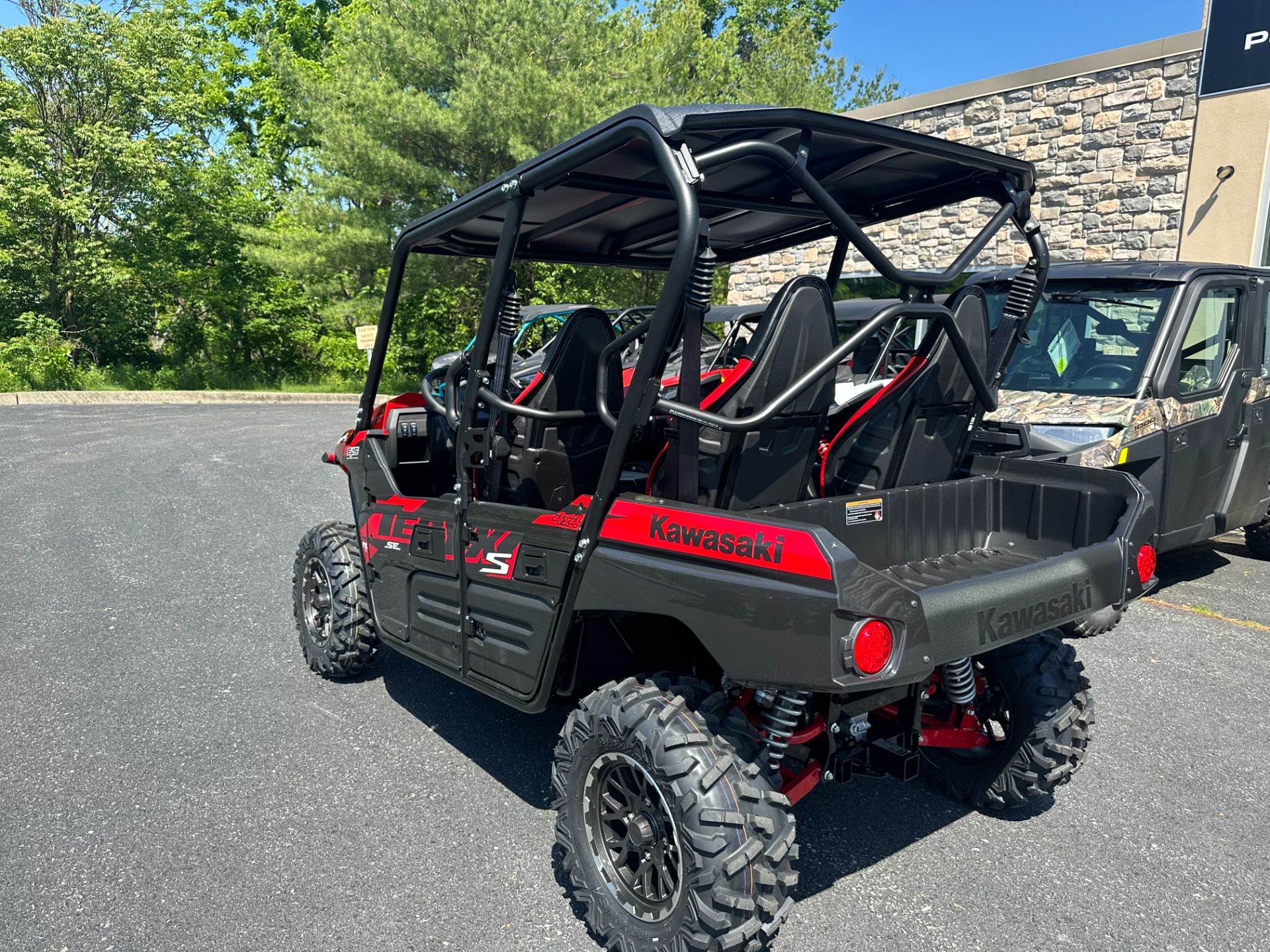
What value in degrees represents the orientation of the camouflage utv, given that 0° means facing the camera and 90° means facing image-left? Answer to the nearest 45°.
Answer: approximately 45°

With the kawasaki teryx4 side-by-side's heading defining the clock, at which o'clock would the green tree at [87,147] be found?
The green tree is roughly at 12 o'clock from the kawasaki teryx4 side-by-side.

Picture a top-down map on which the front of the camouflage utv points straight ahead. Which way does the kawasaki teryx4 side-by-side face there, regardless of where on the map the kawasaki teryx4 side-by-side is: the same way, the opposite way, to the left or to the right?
to the right

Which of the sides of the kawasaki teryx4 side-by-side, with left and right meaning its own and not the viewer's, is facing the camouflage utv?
right

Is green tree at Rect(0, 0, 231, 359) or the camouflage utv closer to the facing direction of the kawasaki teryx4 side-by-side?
the green tree

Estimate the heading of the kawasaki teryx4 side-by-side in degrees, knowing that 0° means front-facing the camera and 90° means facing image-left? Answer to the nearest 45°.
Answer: approximately 135°

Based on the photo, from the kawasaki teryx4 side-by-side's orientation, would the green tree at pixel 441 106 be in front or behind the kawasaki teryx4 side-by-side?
in front

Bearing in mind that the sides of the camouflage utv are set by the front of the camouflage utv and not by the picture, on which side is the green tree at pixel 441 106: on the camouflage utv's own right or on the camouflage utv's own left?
on the camouflage utv's own right

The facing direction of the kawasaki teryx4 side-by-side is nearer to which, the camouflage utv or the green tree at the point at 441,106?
the green tree
